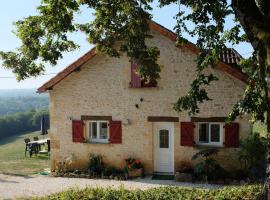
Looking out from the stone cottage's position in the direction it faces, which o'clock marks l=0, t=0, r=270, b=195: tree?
The tree is roughly at 12 o'clock from the stone cottage.

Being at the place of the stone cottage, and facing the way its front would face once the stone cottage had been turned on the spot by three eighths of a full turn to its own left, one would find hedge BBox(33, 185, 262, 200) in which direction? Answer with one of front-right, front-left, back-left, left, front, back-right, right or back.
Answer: back-right

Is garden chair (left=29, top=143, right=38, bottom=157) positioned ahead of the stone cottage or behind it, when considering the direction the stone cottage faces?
behind

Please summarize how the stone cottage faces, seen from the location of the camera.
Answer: facing the viewer
